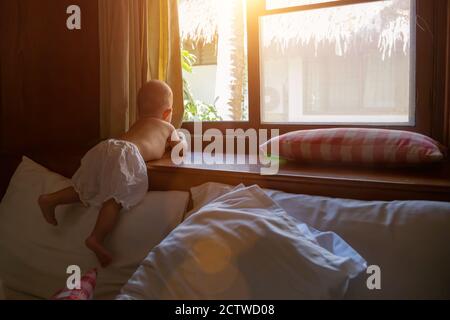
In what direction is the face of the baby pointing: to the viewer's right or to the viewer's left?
to the viewer's right

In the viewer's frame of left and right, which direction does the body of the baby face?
facing away from the viewer and to the right of the viewer

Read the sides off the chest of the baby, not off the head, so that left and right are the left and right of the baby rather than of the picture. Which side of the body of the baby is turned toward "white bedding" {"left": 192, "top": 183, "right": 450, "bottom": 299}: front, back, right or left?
right

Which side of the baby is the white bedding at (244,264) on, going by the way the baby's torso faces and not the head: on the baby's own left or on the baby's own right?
on the baby's own right
